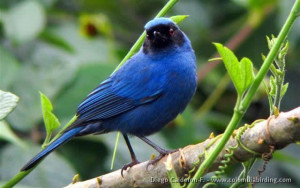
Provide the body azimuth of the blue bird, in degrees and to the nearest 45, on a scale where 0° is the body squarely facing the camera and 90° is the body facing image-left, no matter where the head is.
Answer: approximately 270°

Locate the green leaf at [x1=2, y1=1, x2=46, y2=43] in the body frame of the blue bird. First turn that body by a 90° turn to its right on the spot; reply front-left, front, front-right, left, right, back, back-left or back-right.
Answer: back-right
